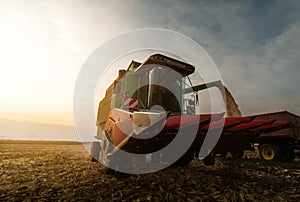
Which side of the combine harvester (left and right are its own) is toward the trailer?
left

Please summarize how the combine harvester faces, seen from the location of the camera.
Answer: facing the viewer and to the right of the viewer
